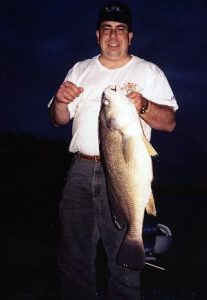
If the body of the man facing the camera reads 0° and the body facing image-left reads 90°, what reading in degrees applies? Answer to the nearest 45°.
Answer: approximately 0°
